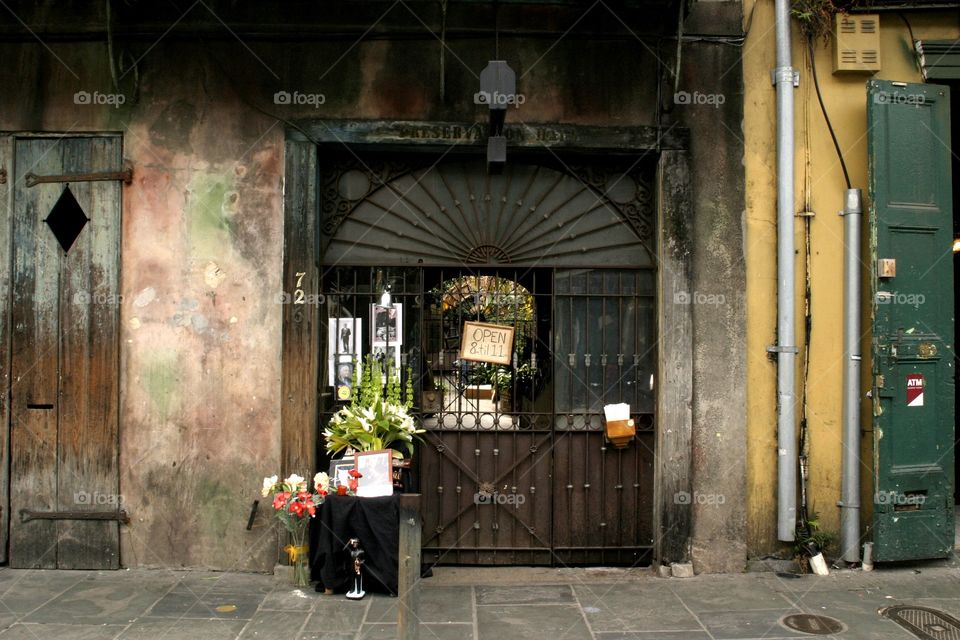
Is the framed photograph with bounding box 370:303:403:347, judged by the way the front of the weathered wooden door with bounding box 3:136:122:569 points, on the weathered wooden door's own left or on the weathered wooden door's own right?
on the weathered wooden door's own left

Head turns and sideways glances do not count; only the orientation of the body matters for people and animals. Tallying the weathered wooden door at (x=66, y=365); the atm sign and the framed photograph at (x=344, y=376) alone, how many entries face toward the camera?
3

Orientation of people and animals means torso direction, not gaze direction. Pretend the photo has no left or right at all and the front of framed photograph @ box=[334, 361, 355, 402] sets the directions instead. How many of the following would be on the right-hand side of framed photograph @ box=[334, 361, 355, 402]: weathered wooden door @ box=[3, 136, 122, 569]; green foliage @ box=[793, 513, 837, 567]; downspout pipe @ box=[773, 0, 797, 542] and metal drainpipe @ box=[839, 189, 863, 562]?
1

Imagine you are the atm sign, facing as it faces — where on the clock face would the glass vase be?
The glass vase is roughly at 2 o'clock from the atm sign.

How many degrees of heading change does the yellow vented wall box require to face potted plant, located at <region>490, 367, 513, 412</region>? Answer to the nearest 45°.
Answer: approximately 90° to its right

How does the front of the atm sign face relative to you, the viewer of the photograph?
facing the viewer

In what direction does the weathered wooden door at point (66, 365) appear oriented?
toward the camera

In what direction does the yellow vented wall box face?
toward the camera
